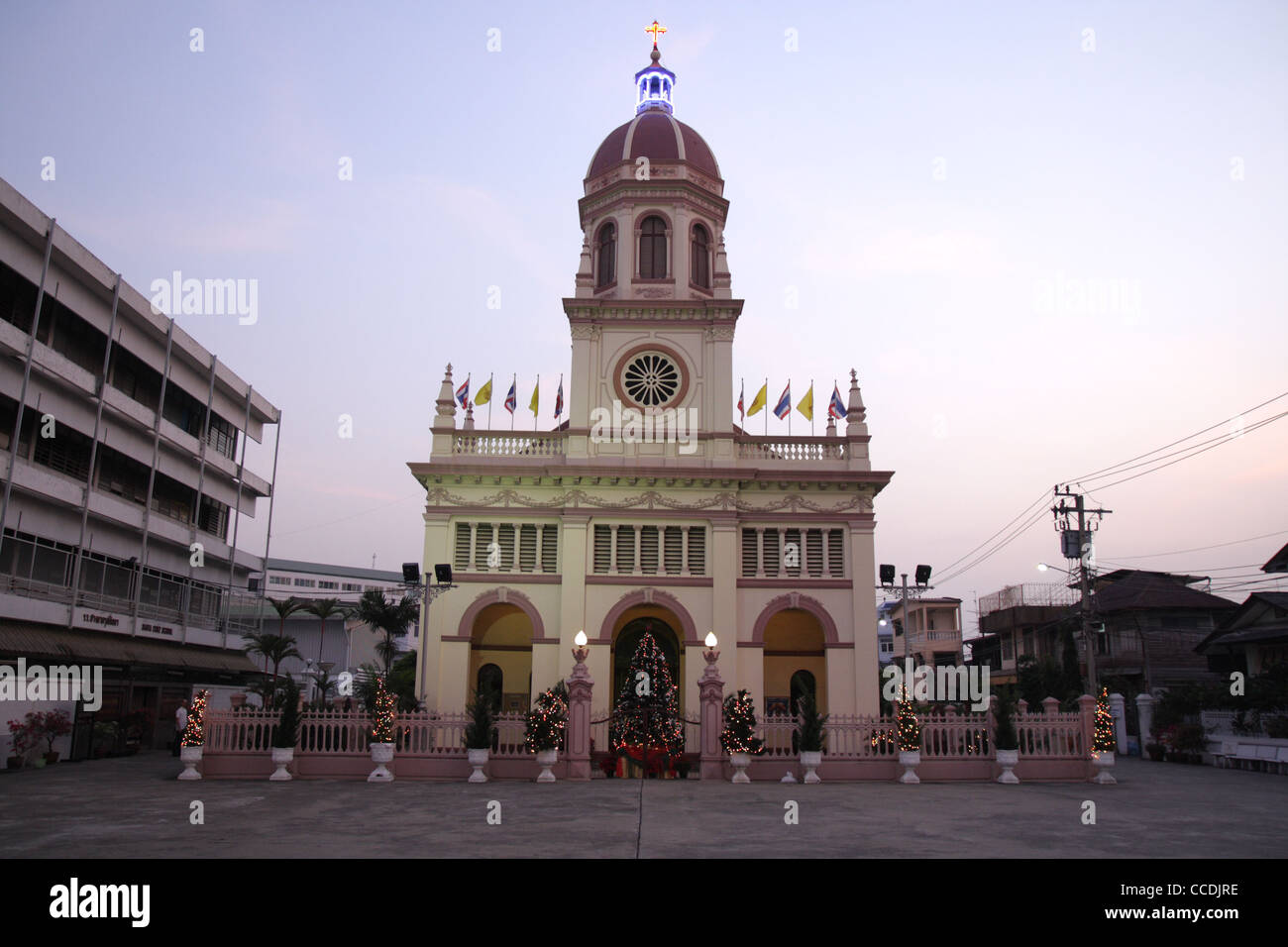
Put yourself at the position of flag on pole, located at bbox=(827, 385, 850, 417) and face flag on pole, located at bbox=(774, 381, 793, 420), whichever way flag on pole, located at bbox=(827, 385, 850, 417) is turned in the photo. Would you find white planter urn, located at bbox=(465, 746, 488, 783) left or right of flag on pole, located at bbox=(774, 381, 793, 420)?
left

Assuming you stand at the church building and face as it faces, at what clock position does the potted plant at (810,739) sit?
The potted plant is roughly at 11 o'clock from the church building.

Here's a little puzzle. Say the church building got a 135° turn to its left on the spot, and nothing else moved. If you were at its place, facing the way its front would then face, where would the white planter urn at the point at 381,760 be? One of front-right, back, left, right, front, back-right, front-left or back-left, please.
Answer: back

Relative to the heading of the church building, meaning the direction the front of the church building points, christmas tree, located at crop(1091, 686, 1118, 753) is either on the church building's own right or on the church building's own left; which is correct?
on the church building's own left

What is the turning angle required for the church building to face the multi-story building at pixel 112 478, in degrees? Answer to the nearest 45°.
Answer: approximately 90° to its right

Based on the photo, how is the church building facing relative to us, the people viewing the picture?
facing the viewer

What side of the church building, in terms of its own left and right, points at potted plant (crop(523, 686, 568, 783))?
front

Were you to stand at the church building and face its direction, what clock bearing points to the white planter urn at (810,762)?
The white planter urn is roughly at 11 o'clock from the church building.

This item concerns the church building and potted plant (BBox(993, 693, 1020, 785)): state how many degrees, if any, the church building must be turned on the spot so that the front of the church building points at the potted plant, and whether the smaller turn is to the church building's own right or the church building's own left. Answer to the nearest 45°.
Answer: approximately 45° to the church building's own left

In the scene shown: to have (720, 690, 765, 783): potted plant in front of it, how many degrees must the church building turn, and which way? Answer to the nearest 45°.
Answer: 0° — it already faces it

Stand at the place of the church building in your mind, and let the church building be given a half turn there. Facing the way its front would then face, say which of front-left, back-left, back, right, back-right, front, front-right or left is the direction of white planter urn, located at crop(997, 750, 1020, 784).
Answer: back-right

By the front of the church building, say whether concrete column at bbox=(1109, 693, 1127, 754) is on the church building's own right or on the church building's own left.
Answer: on the church building's own left

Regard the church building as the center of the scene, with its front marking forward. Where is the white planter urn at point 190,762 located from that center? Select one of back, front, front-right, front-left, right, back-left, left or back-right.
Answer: front-right

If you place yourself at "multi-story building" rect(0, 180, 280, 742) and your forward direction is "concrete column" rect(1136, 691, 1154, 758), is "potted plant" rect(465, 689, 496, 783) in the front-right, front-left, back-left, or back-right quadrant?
front-right

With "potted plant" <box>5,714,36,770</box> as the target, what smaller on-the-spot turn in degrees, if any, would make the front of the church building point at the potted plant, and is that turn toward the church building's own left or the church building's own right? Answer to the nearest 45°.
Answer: approximately 90° to the church building's own right

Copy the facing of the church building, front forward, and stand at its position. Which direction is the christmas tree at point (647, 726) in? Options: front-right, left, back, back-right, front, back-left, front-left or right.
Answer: front

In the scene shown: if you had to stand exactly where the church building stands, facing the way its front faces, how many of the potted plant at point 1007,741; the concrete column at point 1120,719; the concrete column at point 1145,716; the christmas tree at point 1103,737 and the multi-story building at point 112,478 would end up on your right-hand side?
1

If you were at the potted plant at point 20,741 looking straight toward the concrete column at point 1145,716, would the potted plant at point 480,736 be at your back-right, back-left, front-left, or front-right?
front-right

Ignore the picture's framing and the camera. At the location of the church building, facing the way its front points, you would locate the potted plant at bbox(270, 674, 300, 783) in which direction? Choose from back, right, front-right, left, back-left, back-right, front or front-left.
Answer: front-right

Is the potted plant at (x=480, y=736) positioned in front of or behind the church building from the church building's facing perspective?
in front
